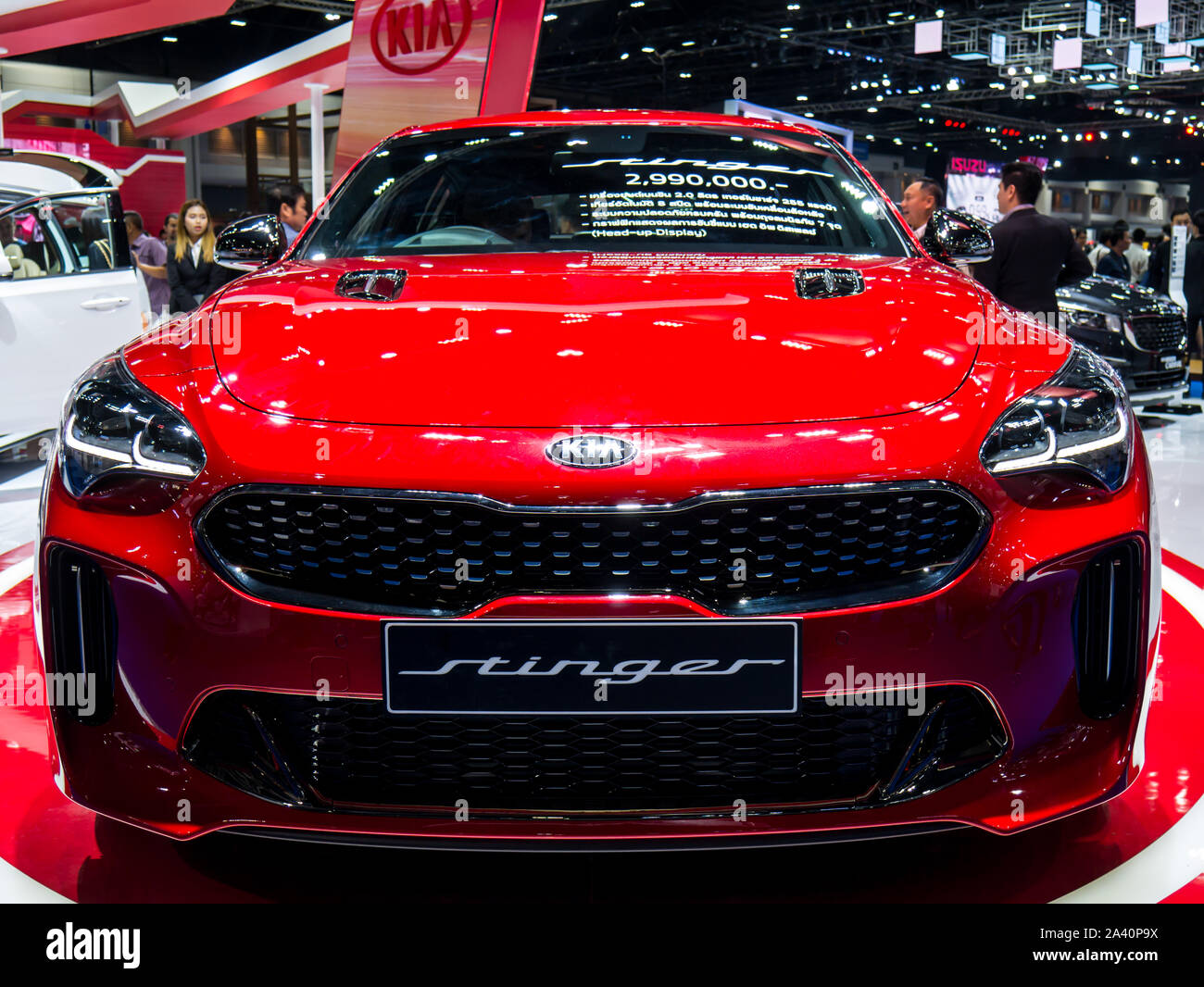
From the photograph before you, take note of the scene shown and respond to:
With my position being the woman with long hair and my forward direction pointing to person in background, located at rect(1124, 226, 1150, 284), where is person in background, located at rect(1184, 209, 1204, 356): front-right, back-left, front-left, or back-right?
front-right

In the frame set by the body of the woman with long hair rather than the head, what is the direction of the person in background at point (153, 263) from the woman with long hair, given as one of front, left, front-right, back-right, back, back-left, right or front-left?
back

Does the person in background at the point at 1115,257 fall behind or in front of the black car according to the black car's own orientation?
behind

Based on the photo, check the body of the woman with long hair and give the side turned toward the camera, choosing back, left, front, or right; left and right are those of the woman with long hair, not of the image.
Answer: front

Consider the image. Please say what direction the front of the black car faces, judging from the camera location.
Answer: facing the viewer and to the right of the viewer

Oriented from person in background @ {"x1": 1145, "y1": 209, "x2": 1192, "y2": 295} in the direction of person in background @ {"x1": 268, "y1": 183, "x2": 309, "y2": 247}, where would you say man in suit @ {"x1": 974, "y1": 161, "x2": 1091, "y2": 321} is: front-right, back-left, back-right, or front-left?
front-left

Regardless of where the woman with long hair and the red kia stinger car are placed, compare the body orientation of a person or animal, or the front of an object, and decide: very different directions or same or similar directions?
same or similar directions

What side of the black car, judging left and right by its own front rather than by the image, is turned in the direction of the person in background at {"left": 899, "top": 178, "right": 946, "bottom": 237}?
right

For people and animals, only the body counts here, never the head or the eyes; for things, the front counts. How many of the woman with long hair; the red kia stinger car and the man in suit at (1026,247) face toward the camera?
2

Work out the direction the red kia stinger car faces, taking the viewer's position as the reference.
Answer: facing the viewer

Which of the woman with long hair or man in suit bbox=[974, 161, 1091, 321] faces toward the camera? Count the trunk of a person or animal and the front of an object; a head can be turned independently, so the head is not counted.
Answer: the woman with long hair
